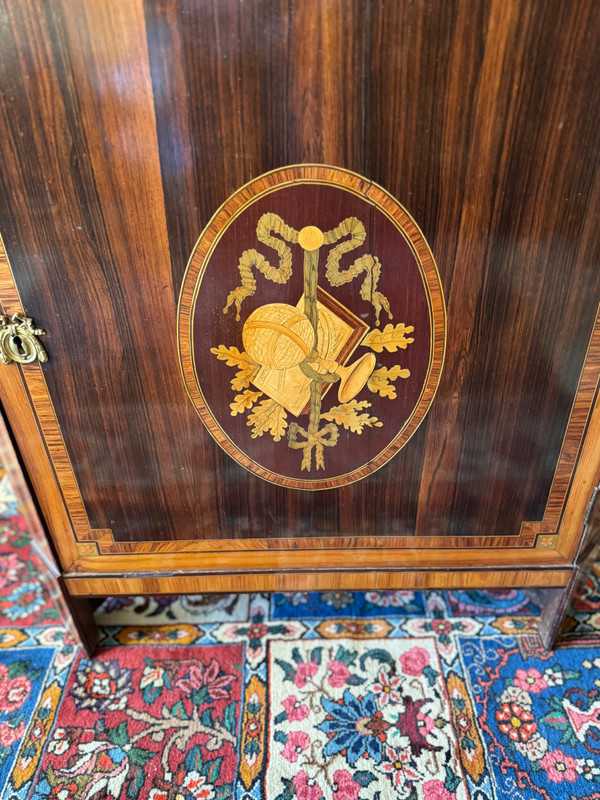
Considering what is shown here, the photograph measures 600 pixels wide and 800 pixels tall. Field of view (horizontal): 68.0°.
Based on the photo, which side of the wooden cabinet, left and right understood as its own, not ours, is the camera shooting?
front
